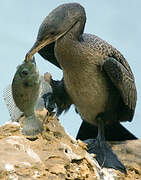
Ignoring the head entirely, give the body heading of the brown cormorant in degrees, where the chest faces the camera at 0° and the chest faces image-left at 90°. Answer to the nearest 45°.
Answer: approximately 45°

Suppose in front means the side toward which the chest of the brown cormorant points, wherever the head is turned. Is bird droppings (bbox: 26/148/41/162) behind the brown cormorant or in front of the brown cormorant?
in front
